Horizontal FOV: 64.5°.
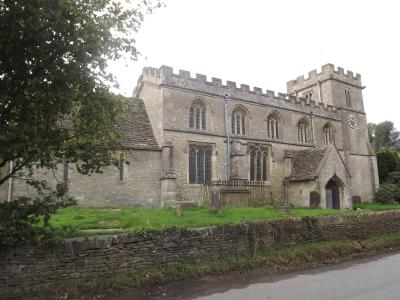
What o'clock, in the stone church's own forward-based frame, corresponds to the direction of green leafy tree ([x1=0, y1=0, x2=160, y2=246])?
The green leafy tree is roughly at 2 o'clock from the stone church.

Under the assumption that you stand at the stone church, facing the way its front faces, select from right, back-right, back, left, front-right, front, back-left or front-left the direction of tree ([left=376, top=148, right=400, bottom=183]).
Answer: left

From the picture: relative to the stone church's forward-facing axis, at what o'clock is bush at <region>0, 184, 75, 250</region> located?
The bush is roughly at 2 o'clock from the stone church.

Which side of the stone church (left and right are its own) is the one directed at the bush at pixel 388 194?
left

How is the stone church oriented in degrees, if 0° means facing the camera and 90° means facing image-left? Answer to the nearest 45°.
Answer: approximately 315°
